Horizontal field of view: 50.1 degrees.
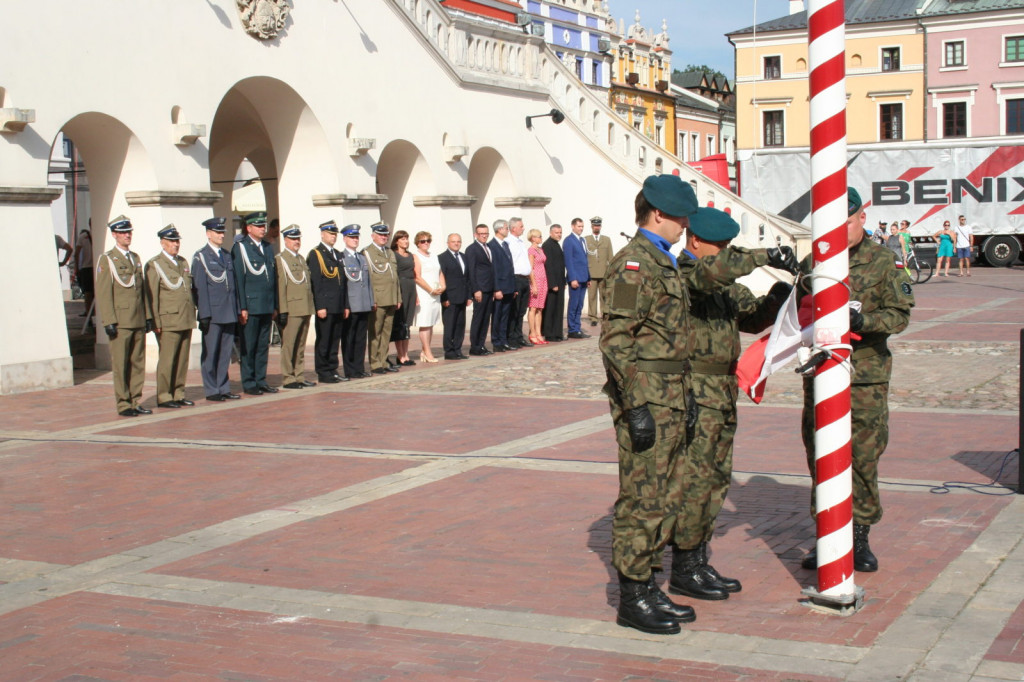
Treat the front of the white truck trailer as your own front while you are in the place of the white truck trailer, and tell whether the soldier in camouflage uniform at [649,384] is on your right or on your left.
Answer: on your left

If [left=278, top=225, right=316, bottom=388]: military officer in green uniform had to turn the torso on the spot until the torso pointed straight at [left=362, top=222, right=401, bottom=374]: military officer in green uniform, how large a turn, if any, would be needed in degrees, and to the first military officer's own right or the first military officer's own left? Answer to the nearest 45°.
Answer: approximately 90° to the first military officer's own left

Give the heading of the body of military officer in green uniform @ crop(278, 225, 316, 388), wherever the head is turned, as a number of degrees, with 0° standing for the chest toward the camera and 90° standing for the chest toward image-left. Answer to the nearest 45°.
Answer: approximately 315°

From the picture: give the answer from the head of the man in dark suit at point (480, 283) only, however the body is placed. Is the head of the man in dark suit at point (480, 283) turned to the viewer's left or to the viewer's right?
to the viewer's right

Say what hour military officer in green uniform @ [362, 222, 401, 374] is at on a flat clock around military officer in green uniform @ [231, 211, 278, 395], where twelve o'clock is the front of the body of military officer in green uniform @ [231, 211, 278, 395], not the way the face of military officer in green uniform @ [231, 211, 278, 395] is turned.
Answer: military officer in green uniform @ [362, 222, 401, 374] is roughly at 9 o'clock from military officer in green uniform @ [231, 211, 278, 395].

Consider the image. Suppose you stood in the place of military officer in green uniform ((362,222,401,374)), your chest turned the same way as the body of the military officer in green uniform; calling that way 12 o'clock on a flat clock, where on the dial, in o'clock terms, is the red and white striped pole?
The red and white striped pole is roughly at 1 o'clock from the military officer in green uniform.

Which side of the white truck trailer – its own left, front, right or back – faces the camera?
left

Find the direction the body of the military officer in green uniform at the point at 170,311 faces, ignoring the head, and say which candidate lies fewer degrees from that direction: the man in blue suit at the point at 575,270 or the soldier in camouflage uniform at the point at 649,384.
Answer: the soldier in camouflage uniform

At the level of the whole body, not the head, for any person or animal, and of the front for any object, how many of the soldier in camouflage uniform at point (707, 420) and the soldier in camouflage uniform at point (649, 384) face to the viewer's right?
2

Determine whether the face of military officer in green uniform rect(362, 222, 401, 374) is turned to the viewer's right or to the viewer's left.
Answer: to the viewer's right

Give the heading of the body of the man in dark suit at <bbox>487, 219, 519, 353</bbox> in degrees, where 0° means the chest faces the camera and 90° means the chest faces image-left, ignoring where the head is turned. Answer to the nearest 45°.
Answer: approximately 315°
